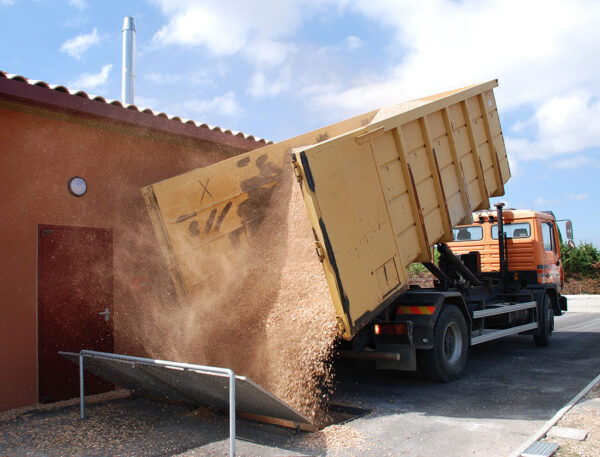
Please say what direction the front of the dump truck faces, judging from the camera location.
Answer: facing away from the viewer and to the right of the viewer

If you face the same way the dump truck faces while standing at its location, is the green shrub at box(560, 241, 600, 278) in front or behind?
in front

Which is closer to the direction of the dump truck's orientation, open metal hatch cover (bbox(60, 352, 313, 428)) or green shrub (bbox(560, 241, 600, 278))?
the green shrub

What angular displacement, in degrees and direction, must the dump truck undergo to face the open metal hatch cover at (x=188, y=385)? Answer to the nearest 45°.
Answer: approximately 180°

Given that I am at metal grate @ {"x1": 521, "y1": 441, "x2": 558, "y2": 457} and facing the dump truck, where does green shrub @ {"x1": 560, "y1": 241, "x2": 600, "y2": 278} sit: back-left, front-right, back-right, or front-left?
front-right
